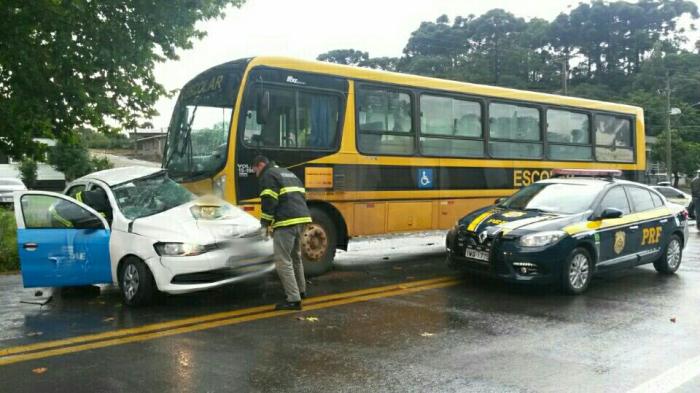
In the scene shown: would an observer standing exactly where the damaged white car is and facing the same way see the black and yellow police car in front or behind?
in front

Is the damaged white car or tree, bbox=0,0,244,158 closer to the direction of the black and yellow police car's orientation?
the damaged white car

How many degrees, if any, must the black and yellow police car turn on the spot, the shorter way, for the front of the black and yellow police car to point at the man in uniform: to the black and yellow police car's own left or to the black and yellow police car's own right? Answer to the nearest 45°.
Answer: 0° — it already faces them

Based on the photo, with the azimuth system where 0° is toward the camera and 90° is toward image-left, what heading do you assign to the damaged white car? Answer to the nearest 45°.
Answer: approximately 315°

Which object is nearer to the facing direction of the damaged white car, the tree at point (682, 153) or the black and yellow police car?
the black and yellow police car

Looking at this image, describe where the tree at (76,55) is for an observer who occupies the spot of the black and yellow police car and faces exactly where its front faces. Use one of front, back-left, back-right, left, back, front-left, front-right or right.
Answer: front-right

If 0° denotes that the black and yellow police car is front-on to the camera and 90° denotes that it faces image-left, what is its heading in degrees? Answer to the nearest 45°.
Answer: approximately 45°

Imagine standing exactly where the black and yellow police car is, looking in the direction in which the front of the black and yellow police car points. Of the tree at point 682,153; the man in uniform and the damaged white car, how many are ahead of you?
2

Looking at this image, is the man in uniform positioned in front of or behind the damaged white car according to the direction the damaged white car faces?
in front

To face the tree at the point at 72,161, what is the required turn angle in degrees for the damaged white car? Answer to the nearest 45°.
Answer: approximately 135° to its left

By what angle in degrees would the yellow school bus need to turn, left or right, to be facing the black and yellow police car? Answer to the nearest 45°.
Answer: approximately 90° to its left
